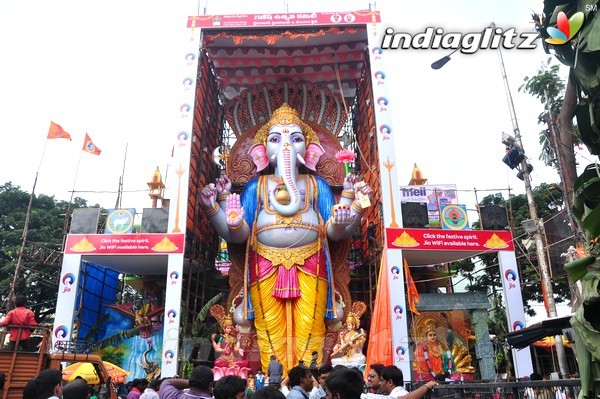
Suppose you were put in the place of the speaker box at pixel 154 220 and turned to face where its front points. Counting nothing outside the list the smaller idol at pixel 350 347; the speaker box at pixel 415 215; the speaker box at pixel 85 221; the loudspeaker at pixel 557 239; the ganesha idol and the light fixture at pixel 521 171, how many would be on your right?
1

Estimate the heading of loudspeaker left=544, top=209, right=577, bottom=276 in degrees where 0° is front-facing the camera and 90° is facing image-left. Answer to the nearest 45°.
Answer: approximately 45°

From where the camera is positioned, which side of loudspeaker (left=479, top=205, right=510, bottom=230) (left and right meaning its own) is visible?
front

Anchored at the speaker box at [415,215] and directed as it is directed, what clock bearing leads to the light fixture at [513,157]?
The light fixture is roughly at 9 o'clock from the speaker box.

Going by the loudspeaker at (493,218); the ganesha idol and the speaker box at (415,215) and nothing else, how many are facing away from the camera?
0

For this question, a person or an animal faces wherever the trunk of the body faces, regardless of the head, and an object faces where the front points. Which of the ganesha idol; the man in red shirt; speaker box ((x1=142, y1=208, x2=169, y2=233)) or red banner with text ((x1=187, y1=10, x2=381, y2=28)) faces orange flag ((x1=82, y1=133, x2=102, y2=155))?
the man in red shirt

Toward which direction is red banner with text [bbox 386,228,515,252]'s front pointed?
toward the camera

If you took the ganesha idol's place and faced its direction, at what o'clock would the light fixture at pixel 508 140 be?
The light fixture is roughly at 9 o'clock from the ganesha idol.

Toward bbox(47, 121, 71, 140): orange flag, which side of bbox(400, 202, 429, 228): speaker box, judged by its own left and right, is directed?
right

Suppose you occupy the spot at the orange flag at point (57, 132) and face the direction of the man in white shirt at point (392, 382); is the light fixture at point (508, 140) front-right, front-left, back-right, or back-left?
front-left

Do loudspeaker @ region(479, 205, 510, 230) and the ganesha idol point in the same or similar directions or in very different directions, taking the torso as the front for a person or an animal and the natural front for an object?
same or similar directions

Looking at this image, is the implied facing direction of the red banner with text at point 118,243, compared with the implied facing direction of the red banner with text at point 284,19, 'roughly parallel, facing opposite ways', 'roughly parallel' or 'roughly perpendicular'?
roughly parallel

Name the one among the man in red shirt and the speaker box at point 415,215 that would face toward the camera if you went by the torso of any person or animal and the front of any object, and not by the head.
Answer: the speaker box
